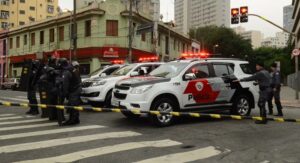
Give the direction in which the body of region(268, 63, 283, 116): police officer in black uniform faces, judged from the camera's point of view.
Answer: to the viewer's left

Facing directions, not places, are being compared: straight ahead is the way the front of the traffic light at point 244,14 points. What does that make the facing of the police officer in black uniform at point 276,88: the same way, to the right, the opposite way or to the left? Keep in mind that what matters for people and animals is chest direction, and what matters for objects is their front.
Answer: to the right

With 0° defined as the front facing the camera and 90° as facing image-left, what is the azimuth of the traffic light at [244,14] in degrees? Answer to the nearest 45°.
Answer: approximately 0°
